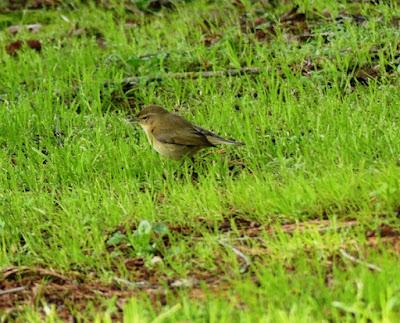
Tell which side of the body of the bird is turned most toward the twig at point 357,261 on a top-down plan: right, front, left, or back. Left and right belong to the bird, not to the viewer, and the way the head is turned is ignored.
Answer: left

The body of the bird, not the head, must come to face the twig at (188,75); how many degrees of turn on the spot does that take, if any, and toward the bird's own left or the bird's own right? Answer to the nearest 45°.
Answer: approximately 90° to the bird's own right

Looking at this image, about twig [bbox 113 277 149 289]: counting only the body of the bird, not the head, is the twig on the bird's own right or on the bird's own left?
on the bird's own left

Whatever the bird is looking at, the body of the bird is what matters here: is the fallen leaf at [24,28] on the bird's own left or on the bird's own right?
on the bird's own right

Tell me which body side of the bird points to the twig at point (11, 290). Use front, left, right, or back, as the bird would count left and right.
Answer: left

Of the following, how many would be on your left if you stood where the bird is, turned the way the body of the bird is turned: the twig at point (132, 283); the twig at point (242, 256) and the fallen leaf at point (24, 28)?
2

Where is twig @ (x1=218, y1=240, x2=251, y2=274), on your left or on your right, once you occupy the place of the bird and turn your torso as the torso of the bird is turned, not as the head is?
on your left

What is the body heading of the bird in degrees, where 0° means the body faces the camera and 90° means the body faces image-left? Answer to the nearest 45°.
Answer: approximately 90°

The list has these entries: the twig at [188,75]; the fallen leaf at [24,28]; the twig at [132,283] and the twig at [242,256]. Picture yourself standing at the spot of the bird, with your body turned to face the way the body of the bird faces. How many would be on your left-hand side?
2
